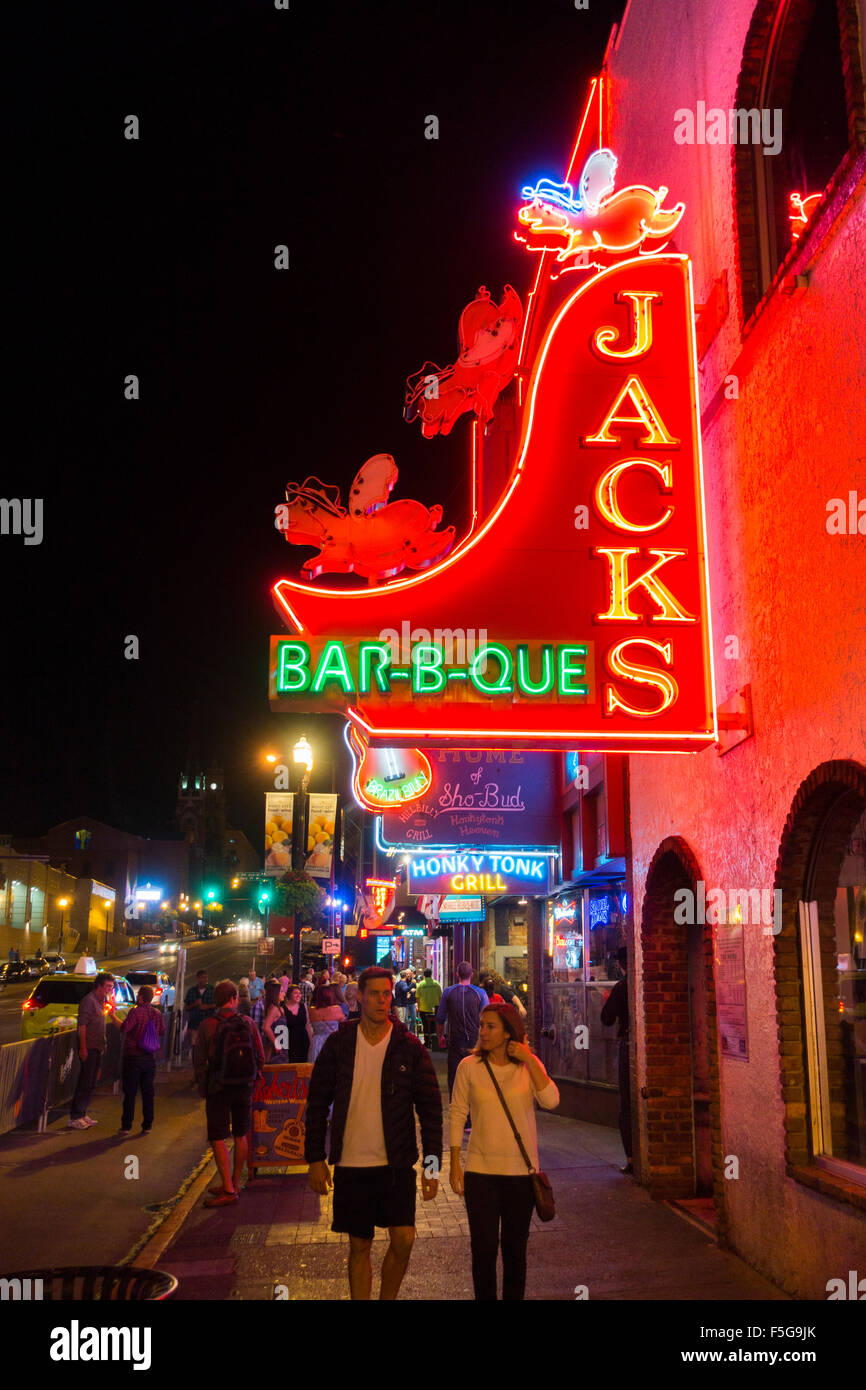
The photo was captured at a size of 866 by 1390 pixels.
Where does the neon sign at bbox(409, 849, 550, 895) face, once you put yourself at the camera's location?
facing the viewer

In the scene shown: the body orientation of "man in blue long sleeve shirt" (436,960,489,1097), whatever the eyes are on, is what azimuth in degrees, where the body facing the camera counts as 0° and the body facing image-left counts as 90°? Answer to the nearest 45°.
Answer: approximately 180°

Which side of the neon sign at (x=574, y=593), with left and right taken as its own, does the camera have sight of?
front

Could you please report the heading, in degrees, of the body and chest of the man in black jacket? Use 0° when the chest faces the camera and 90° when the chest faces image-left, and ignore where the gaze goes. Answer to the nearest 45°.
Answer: approximately 0°

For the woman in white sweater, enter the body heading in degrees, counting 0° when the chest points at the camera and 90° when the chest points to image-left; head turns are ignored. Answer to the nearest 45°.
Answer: approximately 0°

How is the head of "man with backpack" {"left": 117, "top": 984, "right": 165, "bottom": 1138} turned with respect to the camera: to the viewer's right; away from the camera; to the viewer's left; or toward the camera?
away from the camera

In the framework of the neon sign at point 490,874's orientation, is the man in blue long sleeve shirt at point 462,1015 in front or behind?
in front

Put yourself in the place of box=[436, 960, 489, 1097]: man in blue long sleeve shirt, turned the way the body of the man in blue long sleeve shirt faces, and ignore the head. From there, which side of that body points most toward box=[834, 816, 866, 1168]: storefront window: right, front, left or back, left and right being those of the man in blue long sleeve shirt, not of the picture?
back

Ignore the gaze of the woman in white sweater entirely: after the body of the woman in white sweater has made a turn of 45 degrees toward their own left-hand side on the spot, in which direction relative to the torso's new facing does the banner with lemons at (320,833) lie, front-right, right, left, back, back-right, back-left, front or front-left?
back-left

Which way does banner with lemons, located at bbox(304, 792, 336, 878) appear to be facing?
toward the camera

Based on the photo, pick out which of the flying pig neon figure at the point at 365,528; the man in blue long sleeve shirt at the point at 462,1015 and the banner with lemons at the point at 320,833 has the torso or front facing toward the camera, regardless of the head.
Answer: the banner with lemons

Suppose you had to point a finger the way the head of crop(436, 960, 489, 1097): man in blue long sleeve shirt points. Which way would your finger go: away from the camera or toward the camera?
away from the camera
